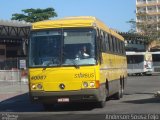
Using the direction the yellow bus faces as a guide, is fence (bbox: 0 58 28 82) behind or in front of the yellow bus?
behind

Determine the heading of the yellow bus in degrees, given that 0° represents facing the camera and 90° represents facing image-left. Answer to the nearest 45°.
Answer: approximately 0°
